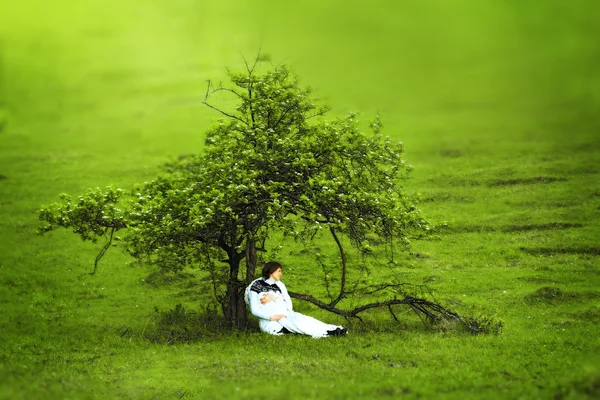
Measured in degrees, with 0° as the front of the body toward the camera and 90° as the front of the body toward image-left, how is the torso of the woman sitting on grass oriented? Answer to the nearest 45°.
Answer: approximately 315°
